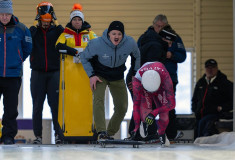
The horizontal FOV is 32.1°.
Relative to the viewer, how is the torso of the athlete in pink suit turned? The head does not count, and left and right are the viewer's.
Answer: facing the viewer

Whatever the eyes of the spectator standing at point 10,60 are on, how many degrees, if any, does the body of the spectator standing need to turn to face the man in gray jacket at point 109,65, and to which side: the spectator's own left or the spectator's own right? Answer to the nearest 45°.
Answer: approximately 90° to the spectator's own left

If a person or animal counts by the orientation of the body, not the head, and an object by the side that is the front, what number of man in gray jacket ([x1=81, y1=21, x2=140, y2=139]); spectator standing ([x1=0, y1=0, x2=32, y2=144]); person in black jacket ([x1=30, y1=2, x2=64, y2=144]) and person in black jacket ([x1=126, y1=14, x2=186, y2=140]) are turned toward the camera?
4

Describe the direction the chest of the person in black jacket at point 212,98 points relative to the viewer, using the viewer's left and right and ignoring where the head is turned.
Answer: facing the viewer and to the left of the viewer

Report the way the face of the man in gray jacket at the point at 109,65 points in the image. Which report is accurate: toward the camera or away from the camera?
toward the camera

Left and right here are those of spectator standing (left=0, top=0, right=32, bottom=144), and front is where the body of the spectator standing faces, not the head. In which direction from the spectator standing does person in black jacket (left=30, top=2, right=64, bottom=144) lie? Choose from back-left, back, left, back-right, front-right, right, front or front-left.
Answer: back-left

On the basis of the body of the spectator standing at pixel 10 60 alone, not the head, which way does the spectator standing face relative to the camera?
toward the camera

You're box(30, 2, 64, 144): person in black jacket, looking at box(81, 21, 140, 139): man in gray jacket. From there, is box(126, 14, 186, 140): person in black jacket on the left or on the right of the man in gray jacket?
left

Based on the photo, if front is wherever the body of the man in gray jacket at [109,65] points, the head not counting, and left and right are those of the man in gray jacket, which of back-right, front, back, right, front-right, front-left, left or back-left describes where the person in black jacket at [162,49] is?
back-left

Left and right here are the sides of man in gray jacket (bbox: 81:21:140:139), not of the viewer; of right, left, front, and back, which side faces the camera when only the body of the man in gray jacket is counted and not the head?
front
